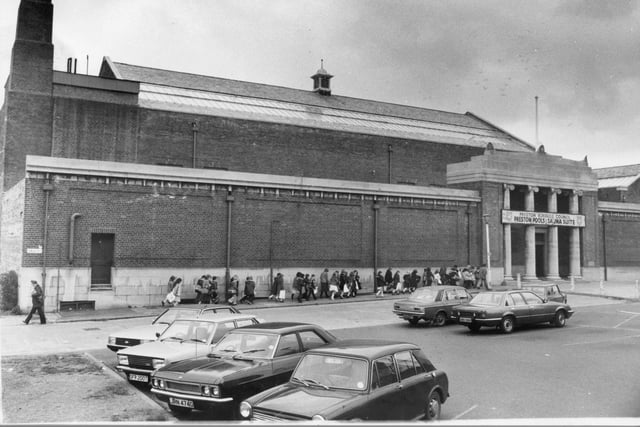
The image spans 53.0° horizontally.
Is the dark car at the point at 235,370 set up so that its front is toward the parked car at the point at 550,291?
no

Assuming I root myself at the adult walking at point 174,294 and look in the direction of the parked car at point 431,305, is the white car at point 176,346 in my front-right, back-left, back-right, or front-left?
front-right

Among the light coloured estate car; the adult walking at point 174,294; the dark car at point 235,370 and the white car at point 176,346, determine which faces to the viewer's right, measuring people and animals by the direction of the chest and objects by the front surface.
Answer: the adult walking

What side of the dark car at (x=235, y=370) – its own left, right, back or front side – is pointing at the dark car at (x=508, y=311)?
back

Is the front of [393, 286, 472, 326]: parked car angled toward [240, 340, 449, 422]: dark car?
no

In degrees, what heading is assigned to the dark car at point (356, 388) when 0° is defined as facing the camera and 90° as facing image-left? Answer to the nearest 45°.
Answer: approximately 45°

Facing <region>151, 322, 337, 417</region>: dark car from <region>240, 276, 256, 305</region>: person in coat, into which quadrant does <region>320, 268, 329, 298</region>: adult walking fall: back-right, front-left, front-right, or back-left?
back-left

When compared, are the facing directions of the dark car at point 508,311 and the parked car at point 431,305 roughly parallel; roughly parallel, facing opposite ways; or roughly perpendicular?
roughly parallel

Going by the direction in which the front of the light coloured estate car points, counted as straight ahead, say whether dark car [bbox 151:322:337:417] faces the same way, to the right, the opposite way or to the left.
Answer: the same way

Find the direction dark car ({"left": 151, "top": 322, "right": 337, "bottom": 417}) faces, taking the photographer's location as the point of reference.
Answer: facing the viewer and to the left of the viewer
